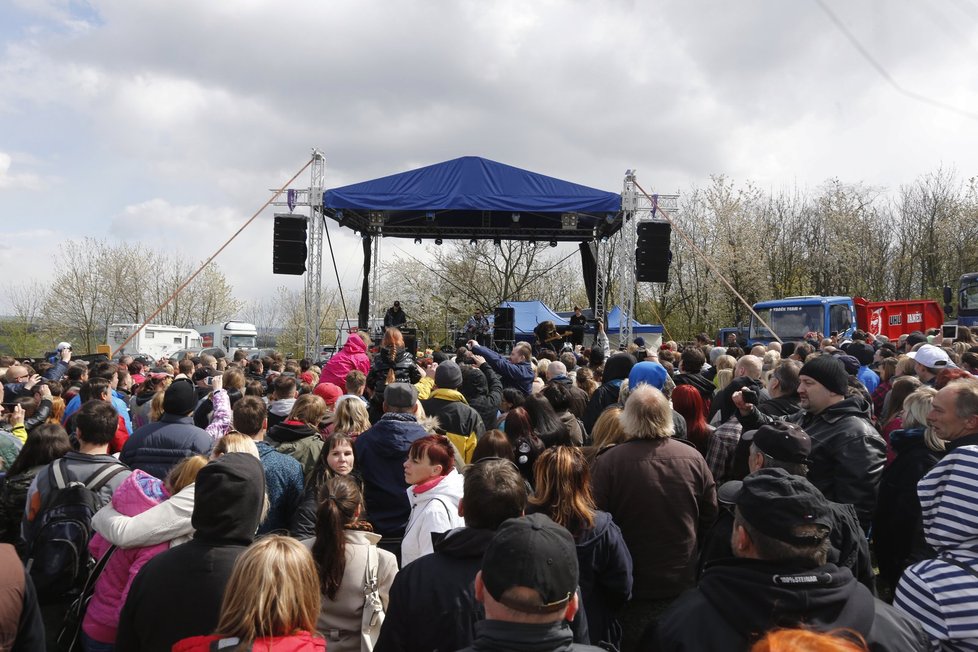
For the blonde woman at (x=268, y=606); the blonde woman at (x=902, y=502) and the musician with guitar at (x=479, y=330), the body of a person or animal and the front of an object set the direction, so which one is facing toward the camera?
the musician with guitar

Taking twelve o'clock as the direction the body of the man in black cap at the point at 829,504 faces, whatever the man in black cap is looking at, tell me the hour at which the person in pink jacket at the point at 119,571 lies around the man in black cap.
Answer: The person in pink jacket is roughly at 10 o'clock from the man in black cap.

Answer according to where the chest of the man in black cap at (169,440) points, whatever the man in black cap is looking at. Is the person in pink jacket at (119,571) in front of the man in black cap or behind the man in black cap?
behind

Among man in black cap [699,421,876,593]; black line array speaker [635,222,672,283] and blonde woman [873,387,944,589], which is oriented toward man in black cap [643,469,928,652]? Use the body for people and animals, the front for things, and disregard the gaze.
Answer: the black line array speaker

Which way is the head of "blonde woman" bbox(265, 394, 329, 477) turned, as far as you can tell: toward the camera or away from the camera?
away from the camera

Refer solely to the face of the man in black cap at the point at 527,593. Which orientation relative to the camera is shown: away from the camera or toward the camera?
away from the camera

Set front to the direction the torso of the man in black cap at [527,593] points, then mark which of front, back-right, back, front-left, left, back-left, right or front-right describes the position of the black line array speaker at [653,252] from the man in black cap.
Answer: front

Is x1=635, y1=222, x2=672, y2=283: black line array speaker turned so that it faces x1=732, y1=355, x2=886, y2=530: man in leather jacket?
yes

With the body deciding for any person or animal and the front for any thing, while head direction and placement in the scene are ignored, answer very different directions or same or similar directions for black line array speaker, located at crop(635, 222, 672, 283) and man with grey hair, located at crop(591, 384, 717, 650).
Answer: very different directions

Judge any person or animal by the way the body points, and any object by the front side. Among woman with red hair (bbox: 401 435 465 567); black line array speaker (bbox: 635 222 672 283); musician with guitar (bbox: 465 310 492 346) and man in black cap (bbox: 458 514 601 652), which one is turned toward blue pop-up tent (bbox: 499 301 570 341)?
the man in black cap

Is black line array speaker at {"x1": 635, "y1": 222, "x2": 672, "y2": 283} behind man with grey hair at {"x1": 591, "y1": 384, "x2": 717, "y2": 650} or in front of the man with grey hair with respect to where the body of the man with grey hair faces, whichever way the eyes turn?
in front

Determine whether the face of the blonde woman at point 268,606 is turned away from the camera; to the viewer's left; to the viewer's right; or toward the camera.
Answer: away from the camera

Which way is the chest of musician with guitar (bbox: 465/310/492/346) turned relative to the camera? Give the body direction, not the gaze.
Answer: toward the camera

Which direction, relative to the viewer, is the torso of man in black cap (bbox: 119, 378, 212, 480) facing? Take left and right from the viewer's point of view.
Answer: facing away from the viewer

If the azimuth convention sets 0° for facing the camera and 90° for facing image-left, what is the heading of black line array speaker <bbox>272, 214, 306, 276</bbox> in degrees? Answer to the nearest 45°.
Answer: approximately 0°

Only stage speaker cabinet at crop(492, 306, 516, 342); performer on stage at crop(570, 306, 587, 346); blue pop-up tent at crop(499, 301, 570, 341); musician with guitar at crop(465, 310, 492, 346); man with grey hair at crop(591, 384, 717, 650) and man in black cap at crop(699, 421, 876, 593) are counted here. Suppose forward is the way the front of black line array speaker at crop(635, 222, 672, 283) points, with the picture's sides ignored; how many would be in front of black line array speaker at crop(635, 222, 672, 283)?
2

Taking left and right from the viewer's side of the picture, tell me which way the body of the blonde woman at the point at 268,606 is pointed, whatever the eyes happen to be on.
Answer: facing away from the viewer
